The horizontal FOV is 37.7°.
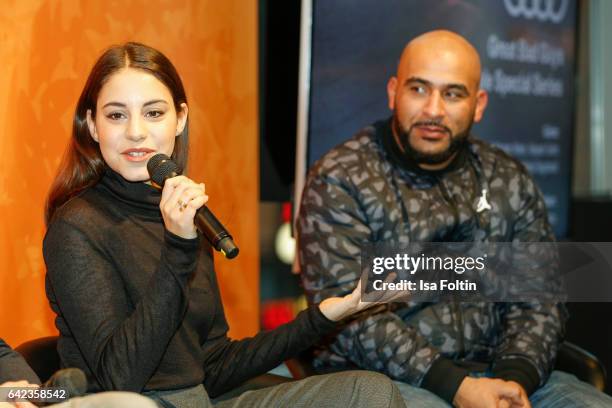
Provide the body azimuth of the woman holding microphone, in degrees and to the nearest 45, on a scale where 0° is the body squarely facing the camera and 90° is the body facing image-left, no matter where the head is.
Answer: approximately 315°

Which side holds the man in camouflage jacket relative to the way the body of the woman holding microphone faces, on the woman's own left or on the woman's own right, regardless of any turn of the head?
on the woman's own left
